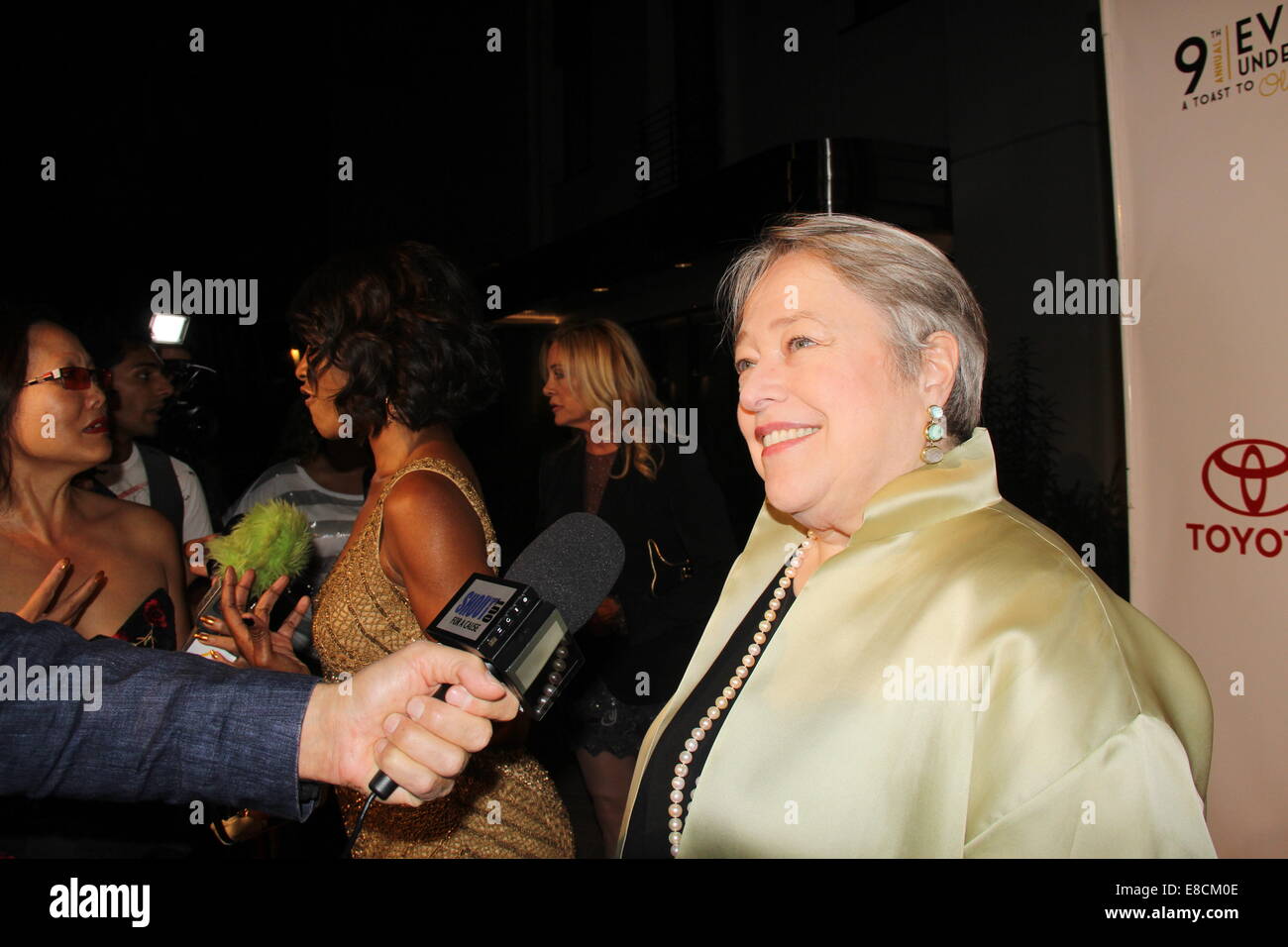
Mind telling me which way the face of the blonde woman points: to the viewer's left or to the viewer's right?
to the viewer's left

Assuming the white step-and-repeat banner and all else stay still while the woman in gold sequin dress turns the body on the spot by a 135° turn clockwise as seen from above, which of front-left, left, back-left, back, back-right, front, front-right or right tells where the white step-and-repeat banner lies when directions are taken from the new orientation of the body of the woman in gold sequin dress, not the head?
front-right

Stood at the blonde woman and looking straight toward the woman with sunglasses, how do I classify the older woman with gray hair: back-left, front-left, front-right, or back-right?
front-left

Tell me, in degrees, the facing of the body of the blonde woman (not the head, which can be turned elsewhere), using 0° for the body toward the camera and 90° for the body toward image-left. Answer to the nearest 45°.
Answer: approximately 45°

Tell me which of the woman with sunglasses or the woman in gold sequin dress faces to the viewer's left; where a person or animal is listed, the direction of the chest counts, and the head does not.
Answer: the woman in gold sequin dress

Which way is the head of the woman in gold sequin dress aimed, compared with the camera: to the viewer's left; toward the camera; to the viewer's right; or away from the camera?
to the viewer's left

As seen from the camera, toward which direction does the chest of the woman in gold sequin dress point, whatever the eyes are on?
to the viewer's left

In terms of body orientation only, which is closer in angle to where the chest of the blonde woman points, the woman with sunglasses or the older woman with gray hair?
the woman with sunglasses

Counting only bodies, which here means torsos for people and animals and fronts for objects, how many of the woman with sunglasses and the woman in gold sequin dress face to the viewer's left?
1

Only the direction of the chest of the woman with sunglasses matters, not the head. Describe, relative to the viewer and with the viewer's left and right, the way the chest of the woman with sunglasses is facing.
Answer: facing the viewer and to the right of the viewer

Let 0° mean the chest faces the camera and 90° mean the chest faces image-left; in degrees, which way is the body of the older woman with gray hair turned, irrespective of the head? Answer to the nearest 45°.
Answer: approximately 45°

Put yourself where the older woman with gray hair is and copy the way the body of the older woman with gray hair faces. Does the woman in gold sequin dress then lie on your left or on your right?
on your right

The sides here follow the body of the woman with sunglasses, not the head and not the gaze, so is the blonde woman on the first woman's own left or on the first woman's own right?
on the first woman's own left

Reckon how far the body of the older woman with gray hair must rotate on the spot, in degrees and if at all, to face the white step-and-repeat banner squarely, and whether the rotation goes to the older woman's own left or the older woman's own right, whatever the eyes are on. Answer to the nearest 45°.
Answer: approximately 180°
